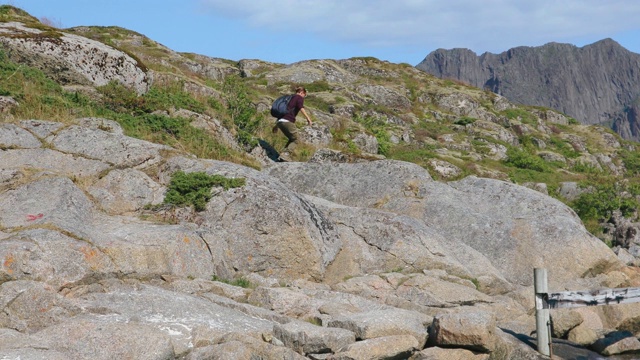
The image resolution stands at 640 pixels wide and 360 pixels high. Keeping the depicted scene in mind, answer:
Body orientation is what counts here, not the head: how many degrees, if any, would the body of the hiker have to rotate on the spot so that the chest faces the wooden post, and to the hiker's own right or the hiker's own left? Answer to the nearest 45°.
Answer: approximately 45° to the hiker's own right

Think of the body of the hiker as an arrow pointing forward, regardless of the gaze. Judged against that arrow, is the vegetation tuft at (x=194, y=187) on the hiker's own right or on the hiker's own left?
on the hiker's own right

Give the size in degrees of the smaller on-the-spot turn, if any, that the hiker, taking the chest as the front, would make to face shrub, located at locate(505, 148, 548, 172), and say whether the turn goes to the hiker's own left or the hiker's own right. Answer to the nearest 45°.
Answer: approximately 45° to the hiker's own left

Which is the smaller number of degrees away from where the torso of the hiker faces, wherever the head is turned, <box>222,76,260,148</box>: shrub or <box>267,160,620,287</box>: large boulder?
the large boulder

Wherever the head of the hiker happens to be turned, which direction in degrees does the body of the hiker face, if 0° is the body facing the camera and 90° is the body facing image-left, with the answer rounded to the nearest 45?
approximately 270°

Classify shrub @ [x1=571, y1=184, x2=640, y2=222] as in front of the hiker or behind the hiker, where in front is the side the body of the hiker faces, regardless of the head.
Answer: in front

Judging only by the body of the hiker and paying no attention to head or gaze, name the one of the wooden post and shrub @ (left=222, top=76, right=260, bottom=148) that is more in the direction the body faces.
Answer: the wooden post

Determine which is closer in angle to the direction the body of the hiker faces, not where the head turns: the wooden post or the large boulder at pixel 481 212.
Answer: the large boulder

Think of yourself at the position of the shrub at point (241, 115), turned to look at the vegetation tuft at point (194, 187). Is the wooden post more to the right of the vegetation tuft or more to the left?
left

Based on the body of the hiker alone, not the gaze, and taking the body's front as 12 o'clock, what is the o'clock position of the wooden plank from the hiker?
The wooden plank is roughly at 2 o'clock from the hiker.
